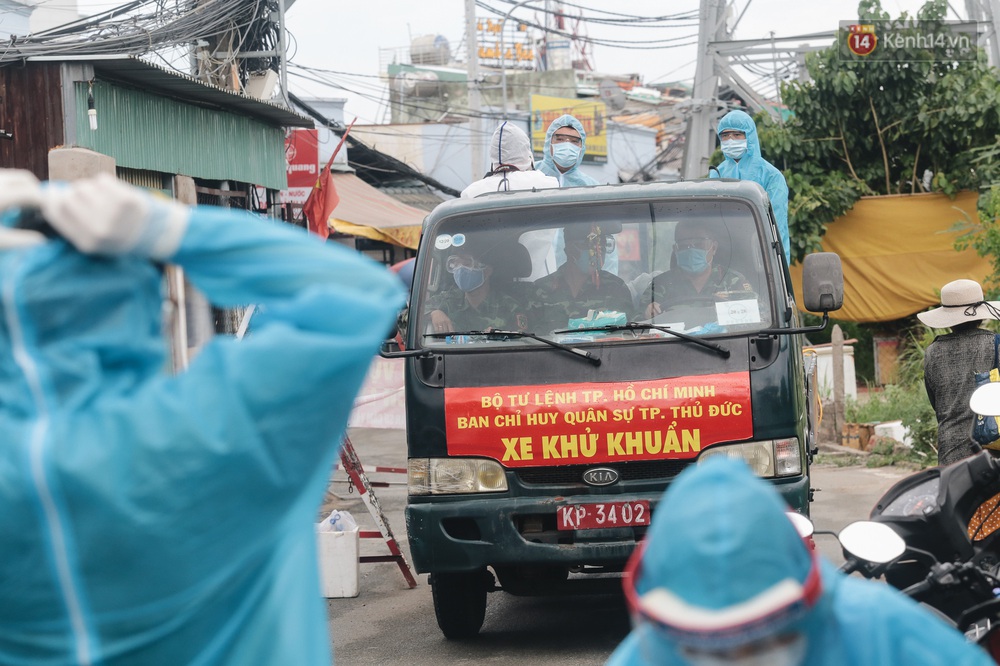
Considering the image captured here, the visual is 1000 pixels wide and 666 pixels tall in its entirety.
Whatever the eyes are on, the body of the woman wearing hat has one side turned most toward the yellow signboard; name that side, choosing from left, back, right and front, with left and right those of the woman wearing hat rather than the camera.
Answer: front

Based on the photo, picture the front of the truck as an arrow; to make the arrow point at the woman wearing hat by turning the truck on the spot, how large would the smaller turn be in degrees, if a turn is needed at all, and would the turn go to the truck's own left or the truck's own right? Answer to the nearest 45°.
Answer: approximately 135° to the truck's own left

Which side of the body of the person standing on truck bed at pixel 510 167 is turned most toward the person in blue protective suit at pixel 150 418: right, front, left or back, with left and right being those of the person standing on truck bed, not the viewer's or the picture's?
back

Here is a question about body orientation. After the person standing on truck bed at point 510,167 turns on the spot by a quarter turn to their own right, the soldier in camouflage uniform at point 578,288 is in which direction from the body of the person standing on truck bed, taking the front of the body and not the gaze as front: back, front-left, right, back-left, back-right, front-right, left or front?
right

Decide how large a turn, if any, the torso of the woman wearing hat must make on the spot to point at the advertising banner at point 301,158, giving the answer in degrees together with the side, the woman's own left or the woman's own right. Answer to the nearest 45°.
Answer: approximately 45° to the woman's own left

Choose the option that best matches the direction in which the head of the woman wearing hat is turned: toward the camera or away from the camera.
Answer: away from the camera

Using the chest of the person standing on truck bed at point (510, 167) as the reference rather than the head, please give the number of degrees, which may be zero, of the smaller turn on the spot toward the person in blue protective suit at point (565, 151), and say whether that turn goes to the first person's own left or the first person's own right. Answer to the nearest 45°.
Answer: approximately 45° to the first person's own right
